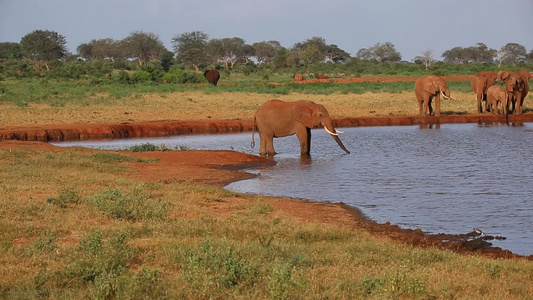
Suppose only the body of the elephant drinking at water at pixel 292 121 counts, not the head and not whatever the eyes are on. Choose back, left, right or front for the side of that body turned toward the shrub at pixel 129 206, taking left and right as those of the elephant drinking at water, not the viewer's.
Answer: right

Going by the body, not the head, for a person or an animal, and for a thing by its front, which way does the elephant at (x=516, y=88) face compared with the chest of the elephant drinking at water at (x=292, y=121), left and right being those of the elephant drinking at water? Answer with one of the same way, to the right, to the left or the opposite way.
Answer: to the right

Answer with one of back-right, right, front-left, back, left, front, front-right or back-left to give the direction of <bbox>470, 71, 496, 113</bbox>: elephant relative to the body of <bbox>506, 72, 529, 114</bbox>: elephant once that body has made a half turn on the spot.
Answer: front-left

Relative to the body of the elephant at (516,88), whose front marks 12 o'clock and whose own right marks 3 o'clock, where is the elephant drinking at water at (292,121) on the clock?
The elephant drinking at water is roughly at 1 o'clock from the elephant.

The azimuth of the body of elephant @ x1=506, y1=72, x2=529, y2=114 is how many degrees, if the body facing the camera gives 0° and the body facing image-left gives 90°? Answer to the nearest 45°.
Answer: approximately 0°

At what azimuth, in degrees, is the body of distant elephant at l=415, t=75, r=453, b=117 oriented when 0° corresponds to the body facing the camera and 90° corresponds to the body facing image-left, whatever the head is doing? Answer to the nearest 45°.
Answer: approximately 315°

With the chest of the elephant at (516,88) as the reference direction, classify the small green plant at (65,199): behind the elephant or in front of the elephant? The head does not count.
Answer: in front

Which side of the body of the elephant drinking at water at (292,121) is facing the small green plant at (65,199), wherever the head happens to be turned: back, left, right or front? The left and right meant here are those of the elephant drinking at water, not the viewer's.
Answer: right

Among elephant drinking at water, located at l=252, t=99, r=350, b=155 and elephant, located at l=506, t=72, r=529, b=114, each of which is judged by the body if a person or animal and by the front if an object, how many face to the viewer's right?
1

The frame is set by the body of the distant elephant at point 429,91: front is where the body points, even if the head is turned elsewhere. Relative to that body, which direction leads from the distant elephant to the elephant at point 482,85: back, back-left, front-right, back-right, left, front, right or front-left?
left

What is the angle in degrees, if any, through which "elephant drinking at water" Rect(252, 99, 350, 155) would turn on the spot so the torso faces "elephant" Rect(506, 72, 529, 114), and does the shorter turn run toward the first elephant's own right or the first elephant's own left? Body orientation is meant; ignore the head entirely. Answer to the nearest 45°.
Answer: approximately 45° to the first elephant's own left

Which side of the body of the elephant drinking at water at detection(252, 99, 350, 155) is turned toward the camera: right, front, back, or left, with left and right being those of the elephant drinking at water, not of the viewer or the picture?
right

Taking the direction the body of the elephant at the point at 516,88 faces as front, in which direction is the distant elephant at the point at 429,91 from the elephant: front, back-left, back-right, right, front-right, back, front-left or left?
right
